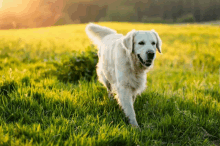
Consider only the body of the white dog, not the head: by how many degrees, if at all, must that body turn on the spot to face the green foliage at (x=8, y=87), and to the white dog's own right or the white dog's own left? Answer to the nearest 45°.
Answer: approximately 135° to the white dog's own right

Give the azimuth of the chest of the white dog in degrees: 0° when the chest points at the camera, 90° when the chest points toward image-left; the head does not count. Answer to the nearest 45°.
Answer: approximately 315°

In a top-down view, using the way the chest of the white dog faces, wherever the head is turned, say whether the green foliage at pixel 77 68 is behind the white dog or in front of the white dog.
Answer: behind

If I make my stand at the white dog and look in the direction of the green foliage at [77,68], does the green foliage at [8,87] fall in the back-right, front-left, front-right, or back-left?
front-left
